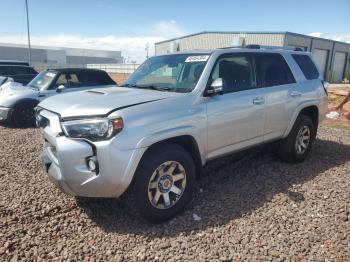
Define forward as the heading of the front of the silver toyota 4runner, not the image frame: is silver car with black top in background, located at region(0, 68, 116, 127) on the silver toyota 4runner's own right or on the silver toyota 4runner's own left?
on the silver toyota 4runner's own right

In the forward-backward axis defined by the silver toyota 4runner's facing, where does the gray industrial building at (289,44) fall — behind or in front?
behind

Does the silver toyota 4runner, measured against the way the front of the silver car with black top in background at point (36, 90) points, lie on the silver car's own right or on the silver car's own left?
on the silver car's own left

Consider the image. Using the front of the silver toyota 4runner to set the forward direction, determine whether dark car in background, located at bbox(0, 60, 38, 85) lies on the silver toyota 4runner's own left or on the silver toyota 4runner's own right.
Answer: on the silver toyota 4runner's own right

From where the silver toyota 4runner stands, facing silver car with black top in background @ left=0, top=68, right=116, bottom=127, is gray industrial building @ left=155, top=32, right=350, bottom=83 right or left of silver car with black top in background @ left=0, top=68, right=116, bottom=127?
right

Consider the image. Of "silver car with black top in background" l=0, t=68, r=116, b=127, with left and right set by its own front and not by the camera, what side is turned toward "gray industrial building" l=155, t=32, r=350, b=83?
back

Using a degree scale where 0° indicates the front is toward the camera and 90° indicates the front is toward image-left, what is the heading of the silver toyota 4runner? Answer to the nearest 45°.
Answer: approximately 45°

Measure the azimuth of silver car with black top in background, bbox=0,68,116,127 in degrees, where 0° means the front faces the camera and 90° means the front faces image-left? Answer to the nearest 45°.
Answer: approximately 45°
